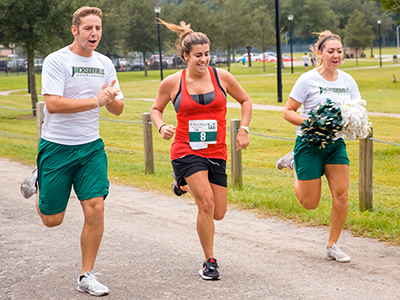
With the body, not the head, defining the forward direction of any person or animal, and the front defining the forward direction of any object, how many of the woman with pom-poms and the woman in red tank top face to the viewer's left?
0

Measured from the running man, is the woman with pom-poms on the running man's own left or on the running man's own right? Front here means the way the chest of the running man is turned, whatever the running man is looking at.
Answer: on the running man's own left

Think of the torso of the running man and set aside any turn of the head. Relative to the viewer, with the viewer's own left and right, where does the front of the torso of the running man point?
facing the viewer and to the right of the viewer

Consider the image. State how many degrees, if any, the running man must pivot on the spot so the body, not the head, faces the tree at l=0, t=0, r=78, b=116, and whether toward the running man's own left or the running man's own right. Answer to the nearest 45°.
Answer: approximately 135° to the running man's own left

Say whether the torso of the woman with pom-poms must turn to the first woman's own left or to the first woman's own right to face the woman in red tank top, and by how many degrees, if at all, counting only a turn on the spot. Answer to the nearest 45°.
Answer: approximately 90° to the first woman's own right

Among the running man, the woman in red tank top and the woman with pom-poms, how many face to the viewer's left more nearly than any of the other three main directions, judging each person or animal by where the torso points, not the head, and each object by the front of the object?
0

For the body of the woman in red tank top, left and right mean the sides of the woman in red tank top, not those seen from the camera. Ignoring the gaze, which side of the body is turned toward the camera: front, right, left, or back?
front

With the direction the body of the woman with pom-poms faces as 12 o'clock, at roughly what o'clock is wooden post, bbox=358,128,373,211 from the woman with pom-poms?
The wooden post is roughly at 8 o'clock from the woman with pom-poms.

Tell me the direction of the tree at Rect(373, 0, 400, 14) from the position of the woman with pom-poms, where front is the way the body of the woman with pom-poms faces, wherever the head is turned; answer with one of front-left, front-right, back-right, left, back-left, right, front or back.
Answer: back-left
